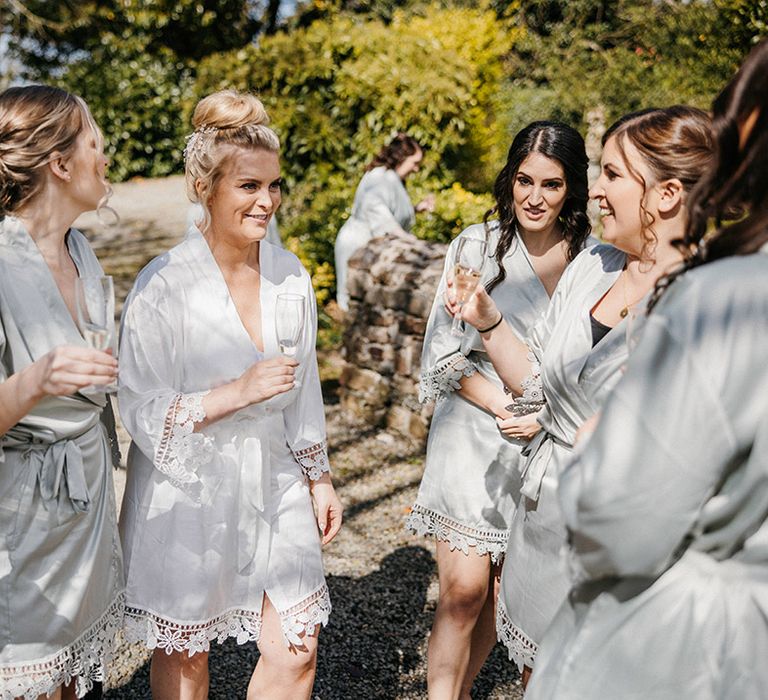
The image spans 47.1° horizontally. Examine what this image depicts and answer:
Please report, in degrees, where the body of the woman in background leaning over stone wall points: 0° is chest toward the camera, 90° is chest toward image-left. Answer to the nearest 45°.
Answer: approximately 270°

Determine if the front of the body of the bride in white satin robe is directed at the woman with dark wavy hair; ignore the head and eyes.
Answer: no

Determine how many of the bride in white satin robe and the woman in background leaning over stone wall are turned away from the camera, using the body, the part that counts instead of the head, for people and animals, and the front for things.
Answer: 0

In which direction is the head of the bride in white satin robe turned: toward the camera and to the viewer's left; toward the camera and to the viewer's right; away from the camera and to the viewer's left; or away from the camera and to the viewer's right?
toward the camera and to the viewer's right

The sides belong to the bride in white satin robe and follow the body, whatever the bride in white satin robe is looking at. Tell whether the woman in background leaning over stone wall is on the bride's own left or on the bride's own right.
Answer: on the bride's own left

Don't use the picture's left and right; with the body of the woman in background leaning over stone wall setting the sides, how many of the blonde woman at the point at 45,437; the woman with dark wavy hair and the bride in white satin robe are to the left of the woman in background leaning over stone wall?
0

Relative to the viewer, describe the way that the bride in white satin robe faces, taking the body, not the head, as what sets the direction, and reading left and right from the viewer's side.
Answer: facing the viewer and to the right of the viewer

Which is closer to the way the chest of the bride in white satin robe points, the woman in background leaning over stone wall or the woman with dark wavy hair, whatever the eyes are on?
the woman with dark wavy hair

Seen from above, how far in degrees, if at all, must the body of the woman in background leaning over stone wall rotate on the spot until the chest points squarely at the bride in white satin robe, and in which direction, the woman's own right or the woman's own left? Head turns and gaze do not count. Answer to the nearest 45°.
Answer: approximately 90° to the woman's own right

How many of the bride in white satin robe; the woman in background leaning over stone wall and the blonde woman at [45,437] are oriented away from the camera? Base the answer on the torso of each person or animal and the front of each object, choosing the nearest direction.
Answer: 0

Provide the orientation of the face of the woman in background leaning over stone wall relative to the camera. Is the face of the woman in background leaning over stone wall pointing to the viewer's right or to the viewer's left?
to the viewer's right

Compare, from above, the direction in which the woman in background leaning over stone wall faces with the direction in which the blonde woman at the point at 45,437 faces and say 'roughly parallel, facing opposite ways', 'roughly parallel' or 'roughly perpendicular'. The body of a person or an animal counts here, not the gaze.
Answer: roughly parallel

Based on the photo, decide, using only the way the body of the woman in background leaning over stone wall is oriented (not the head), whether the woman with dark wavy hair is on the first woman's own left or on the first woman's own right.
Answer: on the first woman's own right
